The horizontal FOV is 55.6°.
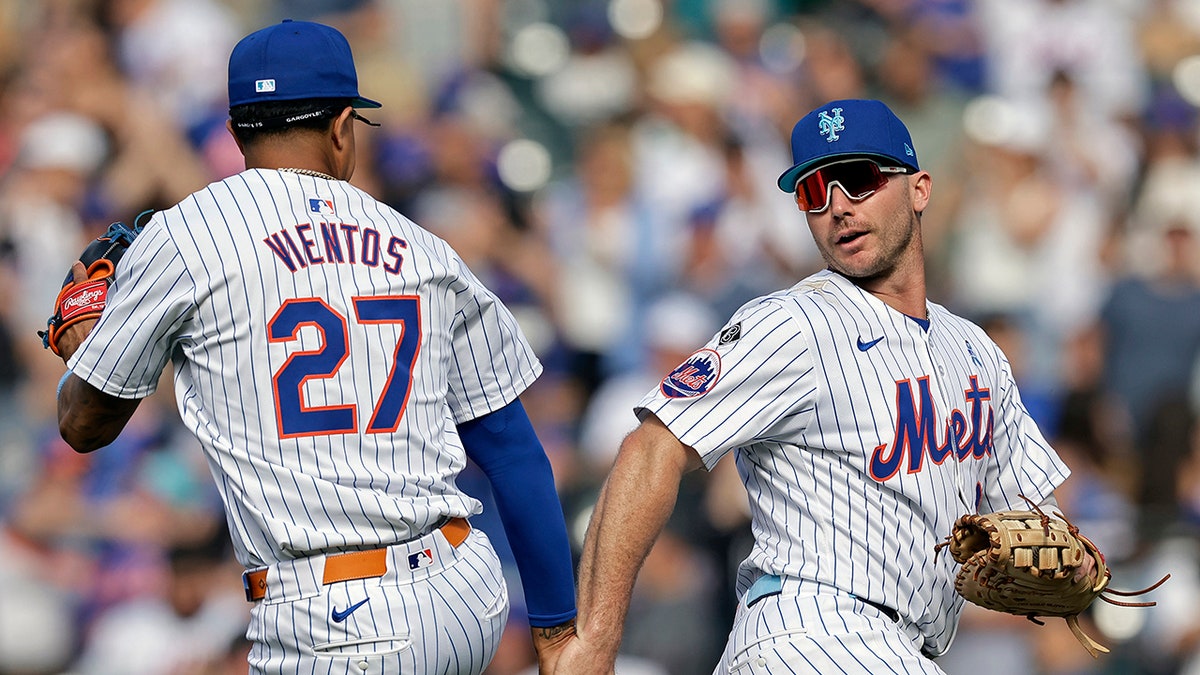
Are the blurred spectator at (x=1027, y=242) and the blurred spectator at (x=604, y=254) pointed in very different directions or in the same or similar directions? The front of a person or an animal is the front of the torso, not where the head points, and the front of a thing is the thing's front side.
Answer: same or similar directions

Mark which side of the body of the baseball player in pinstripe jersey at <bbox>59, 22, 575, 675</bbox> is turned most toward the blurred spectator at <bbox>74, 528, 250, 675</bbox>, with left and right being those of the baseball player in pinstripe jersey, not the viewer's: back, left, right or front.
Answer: front

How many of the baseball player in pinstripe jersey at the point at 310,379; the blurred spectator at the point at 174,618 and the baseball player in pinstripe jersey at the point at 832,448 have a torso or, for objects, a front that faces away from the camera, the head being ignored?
1

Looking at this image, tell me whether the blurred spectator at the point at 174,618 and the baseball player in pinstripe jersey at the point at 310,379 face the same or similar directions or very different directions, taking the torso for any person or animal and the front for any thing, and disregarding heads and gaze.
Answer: very different directions

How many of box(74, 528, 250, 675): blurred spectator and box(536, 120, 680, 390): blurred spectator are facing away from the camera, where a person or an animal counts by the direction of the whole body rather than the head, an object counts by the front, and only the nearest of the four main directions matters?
0

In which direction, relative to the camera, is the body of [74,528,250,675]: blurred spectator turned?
toward the camera

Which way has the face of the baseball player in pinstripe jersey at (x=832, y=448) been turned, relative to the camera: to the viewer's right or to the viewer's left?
to the viewer's left

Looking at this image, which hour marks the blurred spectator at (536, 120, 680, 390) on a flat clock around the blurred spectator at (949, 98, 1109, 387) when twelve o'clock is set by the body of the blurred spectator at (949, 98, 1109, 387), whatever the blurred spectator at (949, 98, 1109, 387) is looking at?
the blurred spectator at (536, 120, 680, 390) is roughly at 2 o'clock from the blurred spectator at (949, 98, 1109, 387).

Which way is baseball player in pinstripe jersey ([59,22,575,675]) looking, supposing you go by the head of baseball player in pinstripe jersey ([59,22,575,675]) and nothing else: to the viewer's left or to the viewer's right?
to the viewer's right

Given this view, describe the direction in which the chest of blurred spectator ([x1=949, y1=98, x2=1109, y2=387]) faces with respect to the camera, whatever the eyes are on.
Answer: toward the camera

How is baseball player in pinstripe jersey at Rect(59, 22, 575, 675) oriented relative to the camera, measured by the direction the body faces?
away from the camera

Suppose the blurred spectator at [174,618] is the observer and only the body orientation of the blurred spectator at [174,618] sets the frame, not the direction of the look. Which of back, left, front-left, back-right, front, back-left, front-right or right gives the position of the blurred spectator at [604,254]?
left

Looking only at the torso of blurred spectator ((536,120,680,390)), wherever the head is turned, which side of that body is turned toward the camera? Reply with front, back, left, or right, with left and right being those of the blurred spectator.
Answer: front

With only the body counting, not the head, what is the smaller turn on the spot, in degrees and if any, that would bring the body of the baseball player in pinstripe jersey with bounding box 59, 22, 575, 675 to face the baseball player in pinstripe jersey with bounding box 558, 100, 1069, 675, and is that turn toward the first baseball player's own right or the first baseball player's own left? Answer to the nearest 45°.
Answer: approximately 90° to the first baseball player's own right
